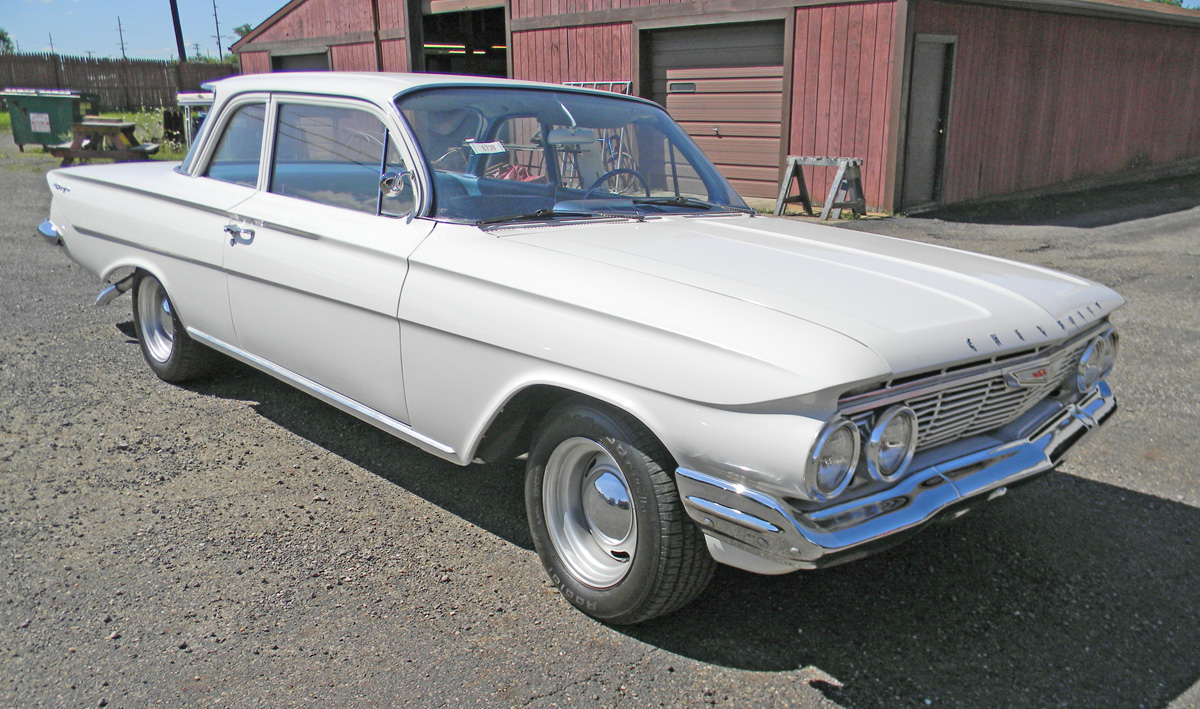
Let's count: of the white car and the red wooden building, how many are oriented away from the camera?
0

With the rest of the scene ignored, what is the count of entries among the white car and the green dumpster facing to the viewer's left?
0

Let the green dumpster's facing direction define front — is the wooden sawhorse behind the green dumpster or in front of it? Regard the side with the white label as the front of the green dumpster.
in front

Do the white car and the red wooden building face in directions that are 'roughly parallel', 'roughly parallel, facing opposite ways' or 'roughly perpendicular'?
roughly perpendicular

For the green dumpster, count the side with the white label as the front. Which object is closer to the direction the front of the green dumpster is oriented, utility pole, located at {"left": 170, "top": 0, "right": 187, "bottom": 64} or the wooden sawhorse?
the wooden sawhorse

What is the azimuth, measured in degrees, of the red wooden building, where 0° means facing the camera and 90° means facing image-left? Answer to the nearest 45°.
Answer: approximately 45°

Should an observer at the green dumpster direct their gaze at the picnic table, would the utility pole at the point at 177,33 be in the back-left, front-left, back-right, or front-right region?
back-left

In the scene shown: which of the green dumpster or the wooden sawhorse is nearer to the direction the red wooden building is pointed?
the wooden sawhorse

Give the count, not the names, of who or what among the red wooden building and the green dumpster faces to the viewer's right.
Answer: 0

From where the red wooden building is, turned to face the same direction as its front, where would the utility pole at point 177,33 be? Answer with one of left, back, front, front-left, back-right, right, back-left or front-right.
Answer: right
